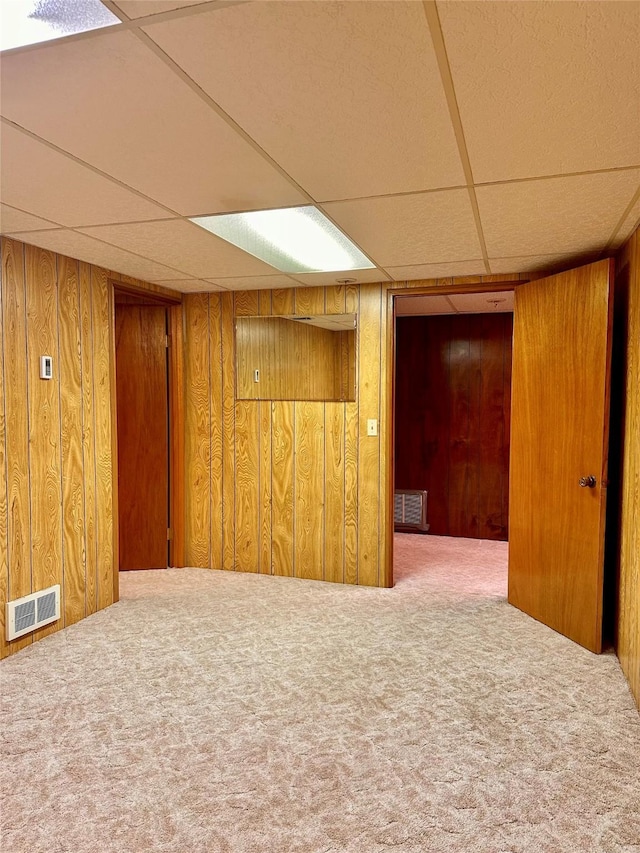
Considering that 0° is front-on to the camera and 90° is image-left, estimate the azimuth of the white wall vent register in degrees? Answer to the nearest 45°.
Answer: approximately 315°

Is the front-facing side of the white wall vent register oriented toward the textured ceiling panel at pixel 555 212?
yes

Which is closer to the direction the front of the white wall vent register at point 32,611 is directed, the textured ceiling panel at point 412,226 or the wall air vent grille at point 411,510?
the textured ceiling panel

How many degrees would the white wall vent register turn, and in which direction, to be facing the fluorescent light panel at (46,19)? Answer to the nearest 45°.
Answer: approximately 45° to its right

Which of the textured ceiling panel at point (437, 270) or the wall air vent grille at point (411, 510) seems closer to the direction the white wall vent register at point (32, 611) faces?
the textured ceiling panel

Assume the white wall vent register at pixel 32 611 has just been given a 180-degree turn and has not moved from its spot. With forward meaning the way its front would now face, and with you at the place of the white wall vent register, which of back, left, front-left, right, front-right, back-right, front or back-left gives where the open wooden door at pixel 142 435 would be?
right

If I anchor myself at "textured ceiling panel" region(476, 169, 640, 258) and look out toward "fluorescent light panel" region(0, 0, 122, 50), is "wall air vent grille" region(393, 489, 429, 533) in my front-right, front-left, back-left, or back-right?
back-right

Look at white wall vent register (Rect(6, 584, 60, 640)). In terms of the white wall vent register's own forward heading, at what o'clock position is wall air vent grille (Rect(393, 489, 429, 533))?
The wall air vent grille is roughly at 10 o'clock from the white wall vent register.
